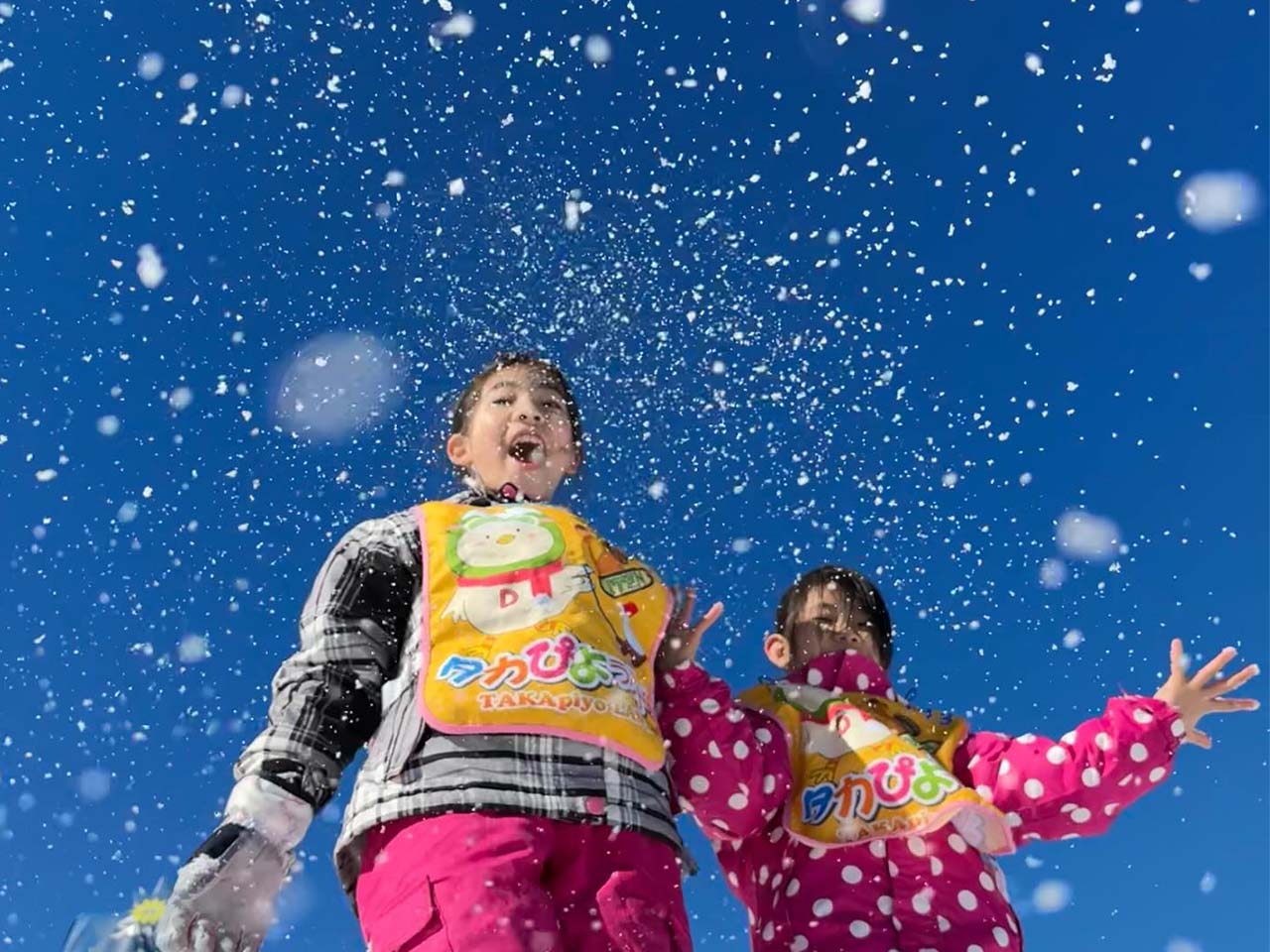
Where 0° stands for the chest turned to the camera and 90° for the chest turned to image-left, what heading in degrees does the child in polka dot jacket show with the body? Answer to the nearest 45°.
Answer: approximately 0°

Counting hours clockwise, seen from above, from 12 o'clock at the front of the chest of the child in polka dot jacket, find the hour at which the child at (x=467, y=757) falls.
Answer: The child is roughly at 1 o'clock from the child in polka dot jacket.

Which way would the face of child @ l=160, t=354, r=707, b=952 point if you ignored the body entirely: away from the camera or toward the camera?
toward the camera
